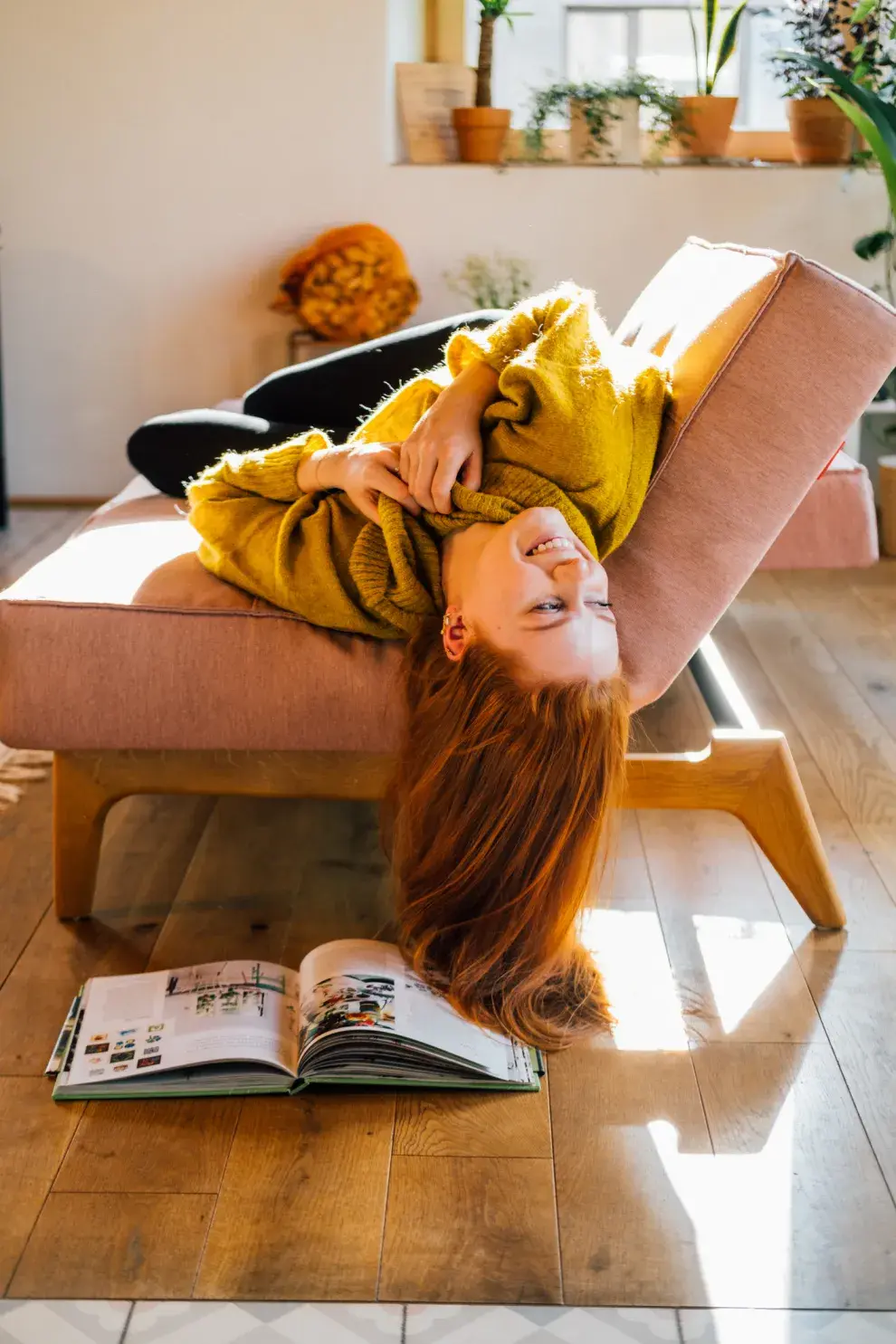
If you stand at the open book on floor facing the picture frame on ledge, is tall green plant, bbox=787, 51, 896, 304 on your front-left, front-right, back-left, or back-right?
front-right

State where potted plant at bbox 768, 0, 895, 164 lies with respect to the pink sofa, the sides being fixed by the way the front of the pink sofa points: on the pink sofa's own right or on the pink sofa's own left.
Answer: on the pink sofa's own right

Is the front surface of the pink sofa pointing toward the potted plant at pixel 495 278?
no

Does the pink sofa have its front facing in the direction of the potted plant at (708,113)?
no

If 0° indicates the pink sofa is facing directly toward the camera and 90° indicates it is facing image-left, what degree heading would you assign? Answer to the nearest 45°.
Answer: approximately 90°

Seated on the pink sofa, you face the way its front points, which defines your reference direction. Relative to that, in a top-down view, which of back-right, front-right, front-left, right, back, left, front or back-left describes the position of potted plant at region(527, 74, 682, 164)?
right
